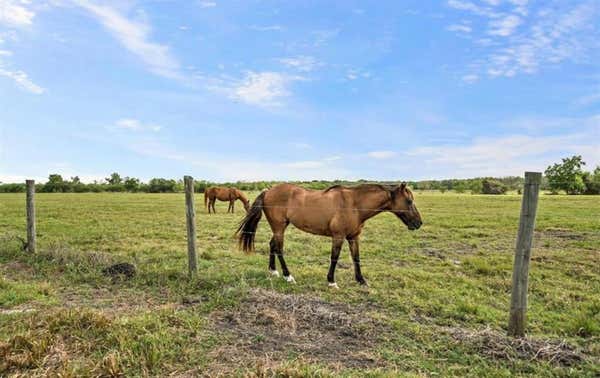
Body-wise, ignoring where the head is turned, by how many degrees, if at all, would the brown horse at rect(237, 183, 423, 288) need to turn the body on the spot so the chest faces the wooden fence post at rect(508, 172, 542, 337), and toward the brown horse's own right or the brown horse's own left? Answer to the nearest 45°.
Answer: approximately 45° to the brown horse's own right

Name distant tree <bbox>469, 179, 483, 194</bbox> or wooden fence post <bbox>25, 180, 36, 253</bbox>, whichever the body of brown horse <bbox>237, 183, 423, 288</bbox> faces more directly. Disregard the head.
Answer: the distant tree

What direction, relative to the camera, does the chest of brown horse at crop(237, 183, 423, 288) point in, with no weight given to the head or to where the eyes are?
to the viewer's right

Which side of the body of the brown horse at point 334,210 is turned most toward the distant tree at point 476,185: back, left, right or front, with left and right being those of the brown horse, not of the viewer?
left

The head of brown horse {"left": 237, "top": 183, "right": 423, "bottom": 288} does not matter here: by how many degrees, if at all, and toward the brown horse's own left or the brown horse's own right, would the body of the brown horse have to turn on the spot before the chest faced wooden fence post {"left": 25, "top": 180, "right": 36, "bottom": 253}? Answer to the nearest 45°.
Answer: approximately 180°

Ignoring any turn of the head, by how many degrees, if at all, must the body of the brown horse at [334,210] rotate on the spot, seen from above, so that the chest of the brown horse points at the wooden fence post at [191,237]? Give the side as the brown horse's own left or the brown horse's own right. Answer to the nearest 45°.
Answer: approximately 180°

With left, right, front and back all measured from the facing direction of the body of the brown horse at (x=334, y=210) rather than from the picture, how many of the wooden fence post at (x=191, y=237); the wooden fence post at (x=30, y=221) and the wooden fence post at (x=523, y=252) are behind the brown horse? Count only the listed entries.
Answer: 2
